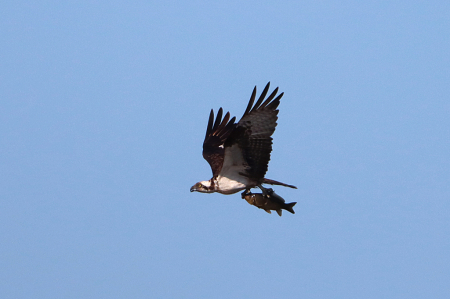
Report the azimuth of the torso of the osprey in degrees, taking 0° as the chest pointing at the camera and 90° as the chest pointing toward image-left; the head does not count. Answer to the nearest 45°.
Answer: approximately 90°
